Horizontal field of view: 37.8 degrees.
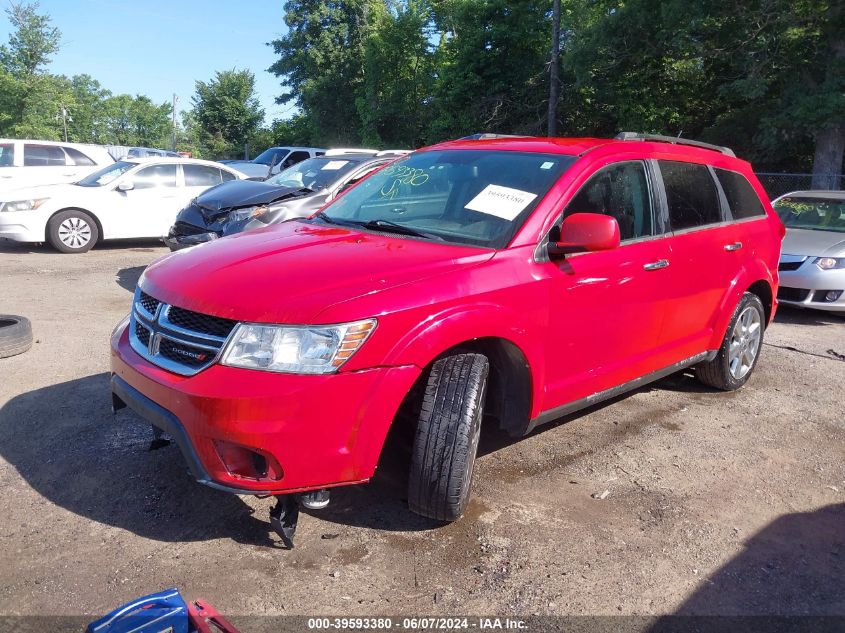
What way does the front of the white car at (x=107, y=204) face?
to the viewer's left

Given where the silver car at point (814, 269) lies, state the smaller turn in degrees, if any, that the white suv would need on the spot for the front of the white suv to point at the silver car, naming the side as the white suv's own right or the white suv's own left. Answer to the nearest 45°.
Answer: approximately 135° to the white suv's own left

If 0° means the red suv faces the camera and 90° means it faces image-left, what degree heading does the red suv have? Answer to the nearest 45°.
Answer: approximately 45°

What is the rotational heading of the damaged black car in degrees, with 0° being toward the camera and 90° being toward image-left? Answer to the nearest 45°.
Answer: approximately 45°

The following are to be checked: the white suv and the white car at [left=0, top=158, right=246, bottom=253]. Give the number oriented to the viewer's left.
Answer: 2

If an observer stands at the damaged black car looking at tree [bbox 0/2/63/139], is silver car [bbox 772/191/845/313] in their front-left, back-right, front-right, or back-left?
back-right

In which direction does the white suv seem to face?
to the viewer's left

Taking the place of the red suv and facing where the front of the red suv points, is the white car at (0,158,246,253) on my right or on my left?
on my right
